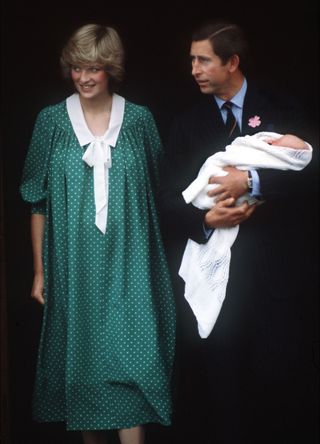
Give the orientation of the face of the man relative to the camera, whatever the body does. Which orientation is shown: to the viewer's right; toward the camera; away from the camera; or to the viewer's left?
to the viewer's left

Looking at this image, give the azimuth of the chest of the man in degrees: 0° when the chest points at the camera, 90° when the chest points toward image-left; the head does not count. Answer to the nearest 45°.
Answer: approximately 45°

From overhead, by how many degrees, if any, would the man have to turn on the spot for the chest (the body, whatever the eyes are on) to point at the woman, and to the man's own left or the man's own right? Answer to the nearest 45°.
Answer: approximately 45° to the man's own right

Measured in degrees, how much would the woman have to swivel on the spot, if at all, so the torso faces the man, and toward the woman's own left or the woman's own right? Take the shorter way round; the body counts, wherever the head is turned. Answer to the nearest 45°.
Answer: approximately 90° to the woman's own left

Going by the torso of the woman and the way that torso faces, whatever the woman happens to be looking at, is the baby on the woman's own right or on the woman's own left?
on the woman's own left
